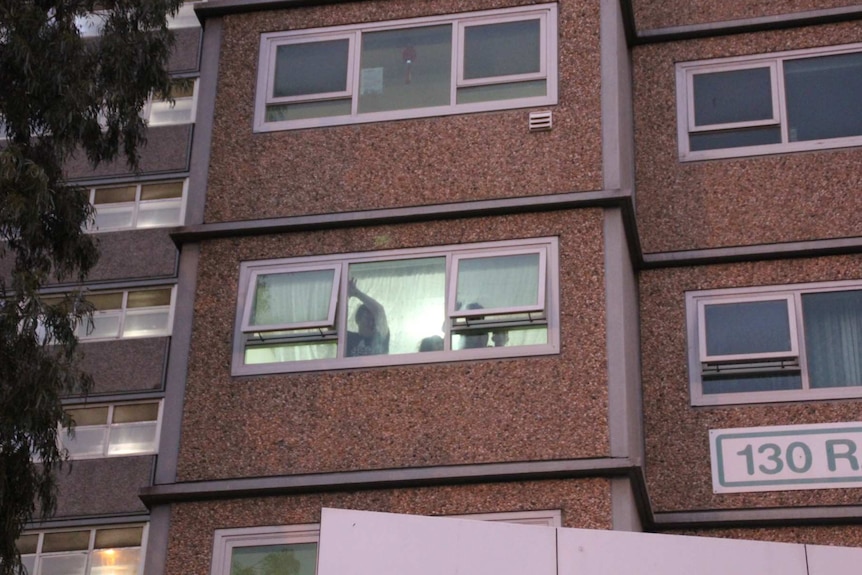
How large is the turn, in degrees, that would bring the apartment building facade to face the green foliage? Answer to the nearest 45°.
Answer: approximately 90° to its right

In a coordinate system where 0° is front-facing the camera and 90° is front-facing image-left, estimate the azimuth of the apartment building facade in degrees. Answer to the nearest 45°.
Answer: approximately 0°

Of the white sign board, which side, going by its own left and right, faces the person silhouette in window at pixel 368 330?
right

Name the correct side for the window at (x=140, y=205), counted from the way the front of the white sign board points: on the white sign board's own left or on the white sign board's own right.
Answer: on the white sign board's own right
